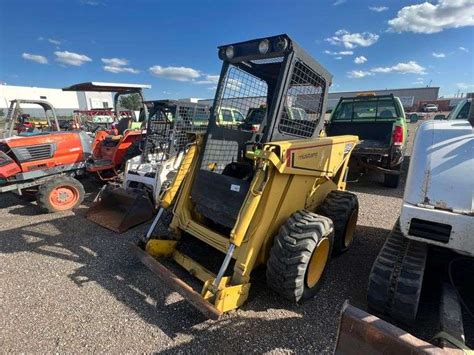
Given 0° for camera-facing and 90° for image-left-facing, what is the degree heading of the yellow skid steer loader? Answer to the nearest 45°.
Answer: approximately 45°

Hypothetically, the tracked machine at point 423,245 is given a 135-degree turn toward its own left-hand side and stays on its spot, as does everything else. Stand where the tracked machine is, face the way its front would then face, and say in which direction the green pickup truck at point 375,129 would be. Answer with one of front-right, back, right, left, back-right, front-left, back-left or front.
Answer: left

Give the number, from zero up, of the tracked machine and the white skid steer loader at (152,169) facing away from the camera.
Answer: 0

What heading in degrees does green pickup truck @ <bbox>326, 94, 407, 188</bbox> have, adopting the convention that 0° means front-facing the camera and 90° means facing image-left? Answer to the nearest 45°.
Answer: approximately 180°

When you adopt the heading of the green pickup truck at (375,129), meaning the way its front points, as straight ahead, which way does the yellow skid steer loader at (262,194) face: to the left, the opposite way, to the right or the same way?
the opposite way

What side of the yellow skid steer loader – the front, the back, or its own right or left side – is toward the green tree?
right

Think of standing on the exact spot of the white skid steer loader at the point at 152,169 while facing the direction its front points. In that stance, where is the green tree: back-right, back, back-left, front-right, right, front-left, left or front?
back-right

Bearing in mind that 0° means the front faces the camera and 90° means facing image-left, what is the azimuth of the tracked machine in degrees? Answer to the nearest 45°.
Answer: approximately 45°

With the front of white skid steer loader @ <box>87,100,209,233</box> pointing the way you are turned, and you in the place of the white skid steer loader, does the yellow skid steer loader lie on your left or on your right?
on your left

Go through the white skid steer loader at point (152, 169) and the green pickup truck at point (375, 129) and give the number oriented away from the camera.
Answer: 1
